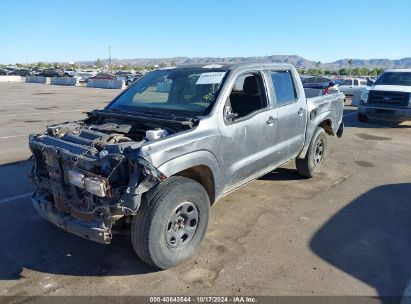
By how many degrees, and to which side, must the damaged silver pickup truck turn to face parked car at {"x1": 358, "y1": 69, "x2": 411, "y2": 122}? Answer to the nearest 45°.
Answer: approximately 180°

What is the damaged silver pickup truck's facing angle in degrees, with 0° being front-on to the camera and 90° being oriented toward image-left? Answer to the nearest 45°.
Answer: approximately 45°

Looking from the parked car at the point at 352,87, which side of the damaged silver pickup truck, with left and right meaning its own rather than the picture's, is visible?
back
